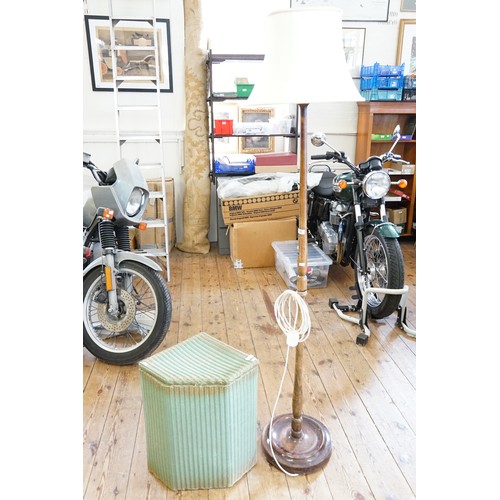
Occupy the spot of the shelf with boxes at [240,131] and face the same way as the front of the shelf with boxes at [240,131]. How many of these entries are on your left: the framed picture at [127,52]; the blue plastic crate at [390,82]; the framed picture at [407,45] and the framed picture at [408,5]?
3

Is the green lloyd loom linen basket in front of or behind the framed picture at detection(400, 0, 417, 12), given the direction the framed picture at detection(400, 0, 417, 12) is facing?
in front

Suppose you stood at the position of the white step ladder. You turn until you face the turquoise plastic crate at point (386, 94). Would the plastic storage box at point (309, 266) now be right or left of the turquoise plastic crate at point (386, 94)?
right

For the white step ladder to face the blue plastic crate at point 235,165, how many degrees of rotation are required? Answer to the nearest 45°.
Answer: approximately 90° to its left

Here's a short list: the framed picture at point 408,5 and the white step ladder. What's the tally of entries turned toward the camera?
2

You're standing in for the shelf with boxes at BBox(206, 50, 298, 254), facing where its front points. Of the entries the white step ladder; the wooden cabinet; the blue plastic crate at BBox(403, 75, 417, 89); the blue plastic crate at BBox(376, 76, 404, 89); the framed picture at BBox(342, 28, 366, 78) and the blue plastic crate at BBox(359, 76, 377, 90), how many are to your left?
5

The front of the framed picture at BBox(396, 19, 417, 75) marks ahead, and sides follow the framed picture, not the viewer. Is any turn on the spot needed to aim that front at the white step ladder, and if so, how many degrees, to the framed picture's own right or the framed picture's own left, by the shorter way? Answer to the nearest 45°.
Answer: approximately 45° to the framed picture's own right

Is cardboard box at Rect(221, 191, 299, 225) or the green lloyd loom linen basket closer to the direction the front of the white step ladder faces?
the green lloyd loom linen basket

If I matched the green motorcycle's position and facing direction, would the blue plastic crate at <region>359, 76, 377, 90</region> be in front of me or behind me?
behind

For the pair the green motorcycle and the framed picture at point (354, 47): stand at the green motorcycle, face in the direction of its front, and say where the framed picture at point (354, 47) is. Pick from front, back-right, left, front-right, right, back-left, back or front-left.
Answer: back-left

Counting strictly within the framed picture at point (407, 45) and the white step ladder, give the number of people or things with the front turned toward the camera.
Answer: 2

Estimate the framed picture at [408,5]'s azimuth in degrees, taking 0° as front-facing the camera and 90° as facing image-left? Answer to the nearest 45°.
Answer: approximately 0°
